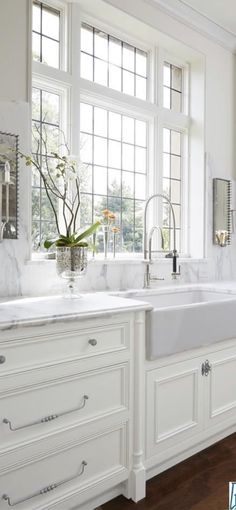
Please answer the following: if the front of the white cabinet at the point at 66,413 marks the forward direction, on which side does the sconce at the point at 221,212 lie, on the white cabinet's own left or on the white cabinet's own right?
on the white cabinet's own left

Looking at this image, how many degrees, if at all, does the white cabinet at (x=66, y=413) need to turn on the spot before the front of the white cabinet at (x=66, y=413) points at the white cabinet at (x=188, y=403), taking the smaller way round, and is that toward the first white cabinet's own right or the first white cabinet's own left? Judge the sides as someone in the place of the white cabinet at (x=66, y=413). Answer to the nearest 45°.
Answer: approximately 90° to the first white cabinet's own left

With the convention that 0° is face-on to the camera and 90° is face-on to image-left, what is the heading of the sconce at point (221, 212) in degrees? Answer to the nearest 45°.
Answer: approximately 315°

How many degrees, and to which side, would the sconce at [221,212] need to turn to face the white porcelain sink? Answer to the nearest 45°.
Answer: approximately 45° to its right

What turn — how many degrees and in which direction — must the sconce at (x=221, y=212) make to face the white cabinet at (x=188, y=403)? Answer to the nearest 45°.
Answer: approximately 45° to its right

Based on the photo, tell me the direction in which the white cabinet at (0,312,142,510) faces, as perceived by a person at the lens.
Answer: facing the viewer and to the right of the viewer

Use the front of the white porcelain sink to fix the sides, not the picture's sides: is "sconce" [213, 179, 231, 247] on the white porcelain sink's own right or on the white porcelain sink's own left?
on the white porcelain sink's own left

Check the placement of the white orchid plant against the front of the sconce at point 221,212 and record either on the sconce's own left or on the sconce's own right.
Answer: on the sconce's own right

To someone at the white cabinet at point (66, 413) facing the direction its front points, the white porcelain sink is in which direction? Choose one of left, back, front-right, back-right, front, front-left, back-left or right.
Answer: left

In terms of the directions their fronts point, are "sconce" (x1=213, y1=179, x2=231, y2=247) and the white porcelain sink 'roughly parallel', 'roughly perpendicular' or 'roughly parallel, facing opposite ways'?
roughly parallel

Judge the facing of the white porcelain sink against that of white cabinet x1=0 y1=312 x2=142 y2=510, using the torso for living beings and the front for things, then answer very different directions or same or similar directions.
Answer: same or similar directions

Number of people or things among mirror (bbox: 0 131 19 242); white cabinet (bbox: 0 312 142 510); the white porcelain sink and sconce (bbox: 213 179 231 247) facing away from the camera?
0

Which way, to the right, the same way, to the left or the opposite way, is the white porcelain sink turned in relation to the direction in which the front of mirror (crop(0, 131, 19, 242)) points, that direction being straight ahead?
the same way

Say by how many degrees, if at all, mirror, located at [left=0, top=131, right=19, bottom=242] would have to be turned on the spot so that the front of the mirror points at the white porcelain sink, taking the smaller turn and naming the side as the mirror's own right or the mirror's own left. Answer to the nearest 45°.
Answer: approximately 45° to the mirror's own left

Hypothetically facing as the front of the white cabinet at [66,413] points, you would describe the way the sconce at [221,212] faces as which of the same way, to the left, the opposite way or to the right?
the same way

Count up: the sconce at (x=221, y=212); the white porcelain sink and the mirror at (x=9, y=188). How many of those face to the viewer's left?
0
